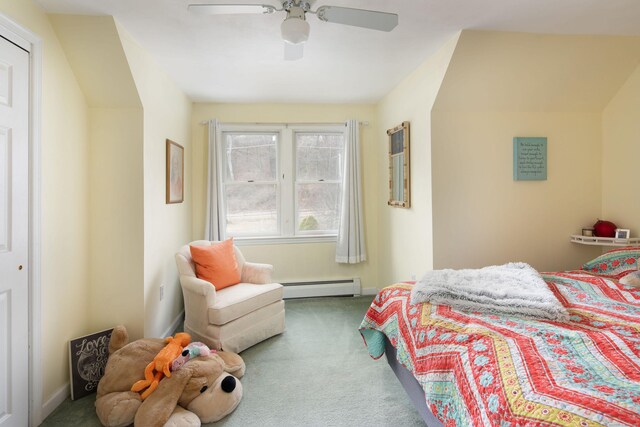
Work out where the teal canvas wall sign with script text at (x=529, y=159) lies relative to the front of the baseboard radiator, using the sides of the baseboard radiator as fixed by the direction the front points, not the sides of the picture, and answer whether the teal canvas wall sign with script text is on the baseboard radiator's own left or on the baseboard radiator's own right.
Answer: on the baseboard radiator's own left

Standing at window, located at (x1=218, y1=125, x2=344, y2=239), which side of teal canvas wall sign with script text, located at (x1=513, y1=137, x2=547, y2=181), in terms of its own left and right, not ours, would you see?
right

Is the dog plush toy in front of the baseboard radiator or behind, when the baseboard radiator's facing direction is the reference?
in front

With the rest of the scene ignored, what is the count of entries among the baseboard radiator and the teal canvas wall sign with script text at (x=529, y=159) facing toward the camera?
2

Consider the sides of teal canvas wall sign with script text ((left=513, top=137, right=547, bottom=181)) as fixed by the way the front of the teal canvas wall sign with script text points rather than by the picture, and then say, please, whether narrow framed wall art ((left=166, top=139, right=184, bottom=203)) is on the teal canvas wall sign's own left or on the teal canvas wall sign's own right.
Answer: on the teal canvas wall sign's own right

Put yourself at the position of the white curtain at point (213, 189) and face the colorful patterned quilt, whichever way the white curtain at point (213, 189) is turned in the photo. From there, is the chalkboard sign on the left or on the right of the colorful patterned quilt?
right

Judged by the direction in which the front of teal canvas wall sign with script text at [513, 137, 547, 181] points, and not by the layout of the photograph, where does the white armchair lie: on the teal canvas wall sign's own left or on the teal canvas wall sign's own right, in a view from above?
on the teal canvas wall sign's own right

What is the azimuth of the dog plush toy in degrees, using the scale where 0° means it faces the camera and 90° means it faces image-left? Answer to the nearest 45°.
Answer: approximately 315°

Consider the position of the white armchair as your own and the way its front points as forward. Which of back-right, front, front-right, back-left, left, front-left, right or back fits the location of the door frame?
right

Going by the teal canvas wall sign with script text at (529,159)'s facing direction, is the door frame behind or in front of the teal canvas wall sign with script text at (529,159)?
in front

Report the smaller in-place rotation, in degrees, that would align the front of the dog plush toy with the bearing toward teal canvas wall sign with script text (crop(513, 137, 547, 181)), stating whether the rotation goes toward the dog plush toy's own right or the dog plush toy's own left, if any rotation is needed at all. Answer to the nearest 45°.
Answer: approximately 45° to the dog plush toy's own left

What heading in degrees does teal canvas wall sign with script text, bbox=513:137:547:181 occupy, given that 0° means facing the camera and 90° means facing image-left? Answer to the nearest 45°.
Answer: approximately 0°
